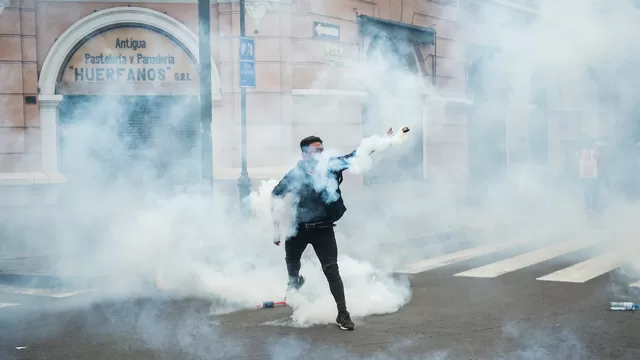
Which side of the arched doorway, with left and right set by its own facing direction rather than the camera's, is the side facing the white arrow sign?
left

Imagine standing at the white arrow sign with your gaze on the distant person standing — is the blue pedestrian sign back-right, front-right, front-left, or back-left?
back-right

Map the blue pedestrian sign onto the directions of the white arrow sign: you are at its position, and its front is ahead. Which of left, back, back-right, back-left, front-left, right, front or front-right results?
front-right

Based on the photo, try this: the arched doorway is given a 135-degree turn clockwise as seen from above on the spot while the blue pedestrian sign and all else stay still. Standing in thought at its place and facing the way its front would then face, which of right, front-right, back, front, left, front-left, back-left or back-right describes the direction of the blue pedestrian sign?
back

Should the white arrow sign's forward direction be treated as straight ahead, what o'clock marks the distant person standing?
The distant person standing is roughly at 8 o'clock from the white arrow sign.

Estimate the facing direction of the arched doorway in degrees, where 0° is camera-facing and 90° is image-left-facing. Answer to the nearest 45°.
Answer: approximately 0°

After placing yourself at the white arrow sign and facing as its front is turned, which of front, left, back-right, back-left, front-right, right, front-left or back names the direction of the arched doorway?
right

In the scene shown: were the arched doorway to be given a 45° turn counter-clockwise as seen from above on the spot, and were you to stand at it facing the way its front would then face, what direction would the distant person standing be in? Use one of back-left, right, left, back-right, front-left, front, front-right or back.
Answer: front-left

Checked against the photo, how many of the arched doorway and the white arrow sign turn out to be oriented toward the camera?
2

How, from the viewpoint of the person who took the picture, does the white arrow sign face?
facing the viewer
